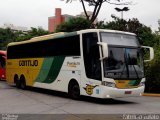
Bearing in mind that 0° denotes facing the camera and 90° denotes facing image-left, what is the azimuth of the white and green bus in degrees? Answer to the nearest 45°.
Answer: approximately 315°
